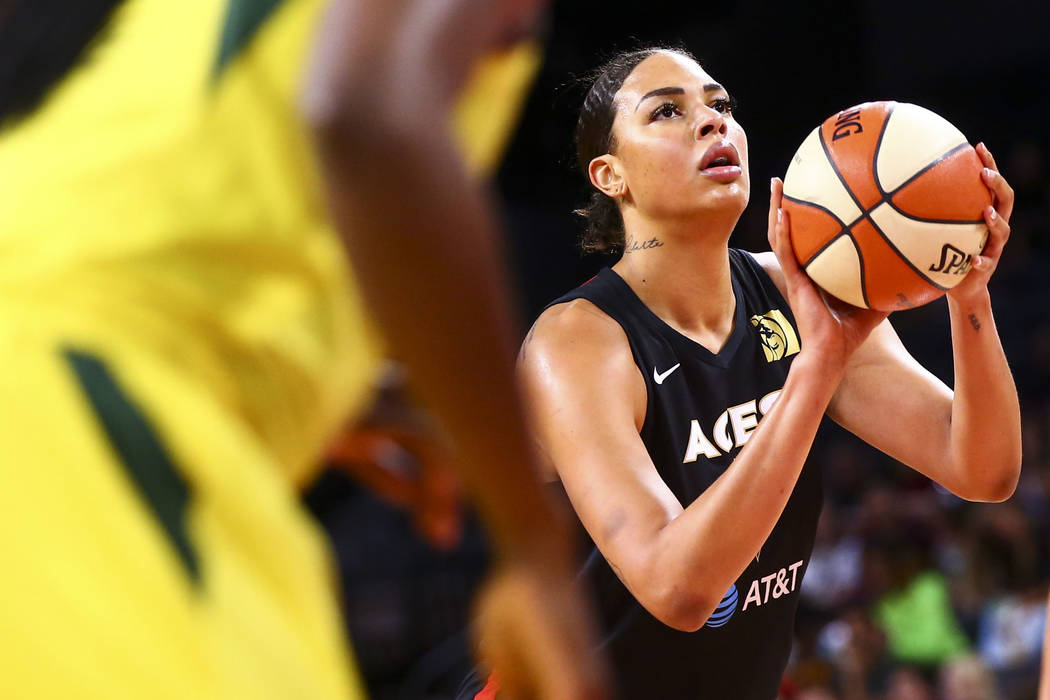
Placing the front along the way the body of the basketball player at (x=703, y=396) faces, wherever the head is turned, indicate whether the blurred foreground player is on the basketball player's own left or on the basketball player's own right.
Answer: on the basketball player's own right
